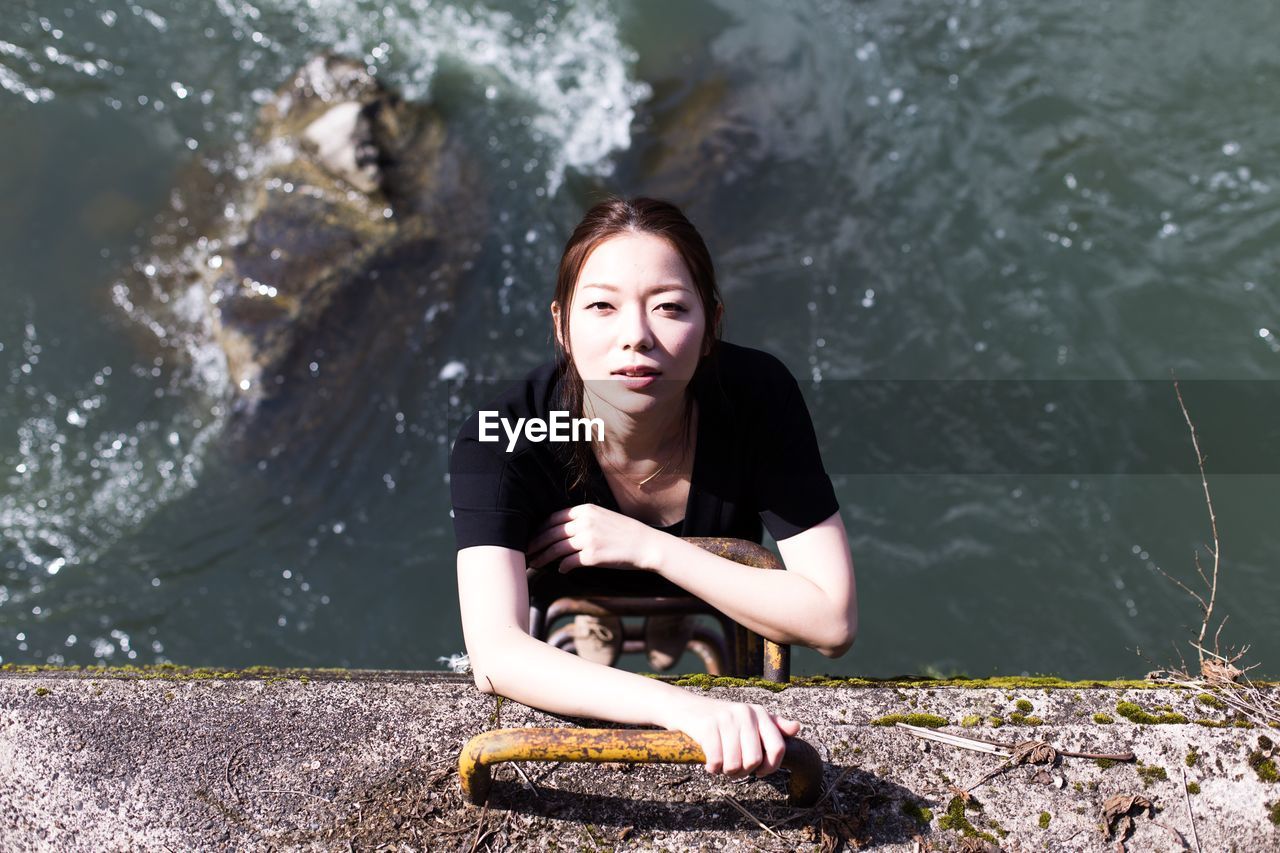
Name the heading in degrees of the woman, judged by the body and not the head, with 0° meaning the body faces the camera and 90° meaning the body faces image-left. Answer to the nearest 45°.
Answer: approximately 0°

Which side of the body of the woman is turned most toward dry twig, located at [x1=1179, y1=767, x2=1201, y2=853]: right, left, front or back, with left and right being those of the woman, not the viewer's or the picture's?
left

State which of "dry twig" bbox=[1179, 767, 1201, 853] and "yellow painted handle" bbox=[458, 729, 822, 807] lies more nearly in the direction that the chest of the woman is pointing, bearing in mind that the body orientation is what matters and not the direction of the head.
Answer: the yellow painted handle

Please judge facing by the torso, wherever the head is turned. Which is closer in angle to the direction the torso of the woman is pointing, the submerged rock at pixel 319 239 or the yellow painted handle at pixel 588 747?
the yellow painted handle

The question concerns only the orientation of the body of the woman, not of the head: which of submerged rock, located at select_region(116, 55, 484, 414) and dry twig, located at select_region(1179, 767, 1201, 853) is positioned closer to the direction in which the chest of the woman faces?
the dry twig
